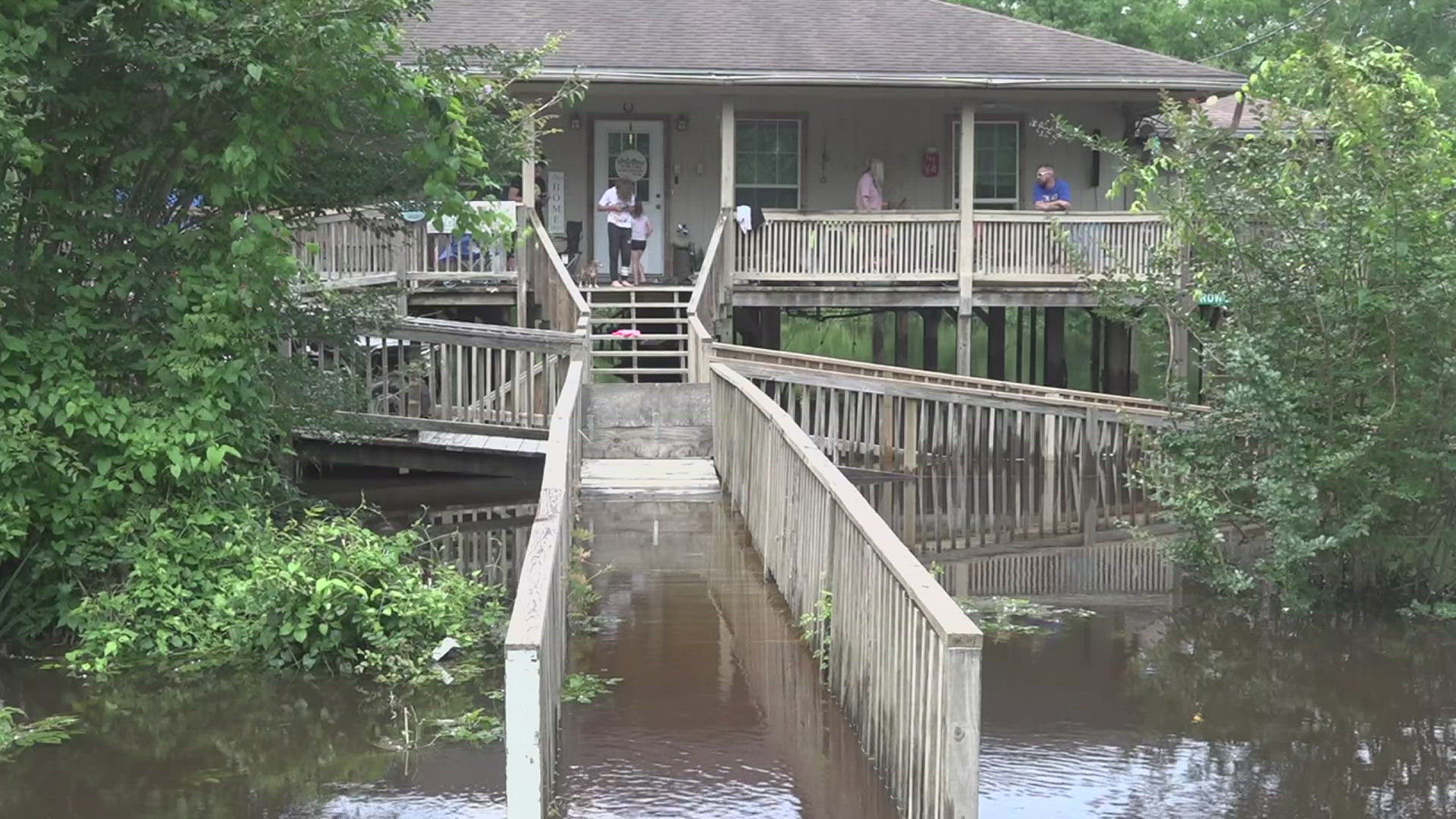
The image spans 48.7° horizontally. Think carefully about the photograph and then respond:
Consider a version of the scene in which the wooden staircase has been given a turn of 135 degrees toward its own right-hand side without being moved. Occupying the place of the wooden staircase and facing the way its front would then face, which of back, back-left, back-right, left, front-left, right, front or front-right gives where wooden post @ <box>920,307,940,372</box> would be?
right

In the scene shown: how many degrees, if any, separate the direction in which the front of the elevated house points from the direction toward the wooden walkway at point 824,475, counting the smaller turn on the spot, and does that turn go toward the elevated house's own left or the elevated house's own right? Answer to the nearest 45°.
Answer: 0° — it already faces it

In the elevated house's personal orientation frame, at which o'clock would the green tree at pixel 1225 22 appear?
The green tree is roughly at 7 o'clock from the elevated house.

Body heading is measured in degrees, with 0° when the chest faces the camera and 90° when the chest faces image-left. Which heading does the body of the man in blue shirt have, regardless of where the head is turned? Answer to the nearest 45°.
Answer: approximately 0°
